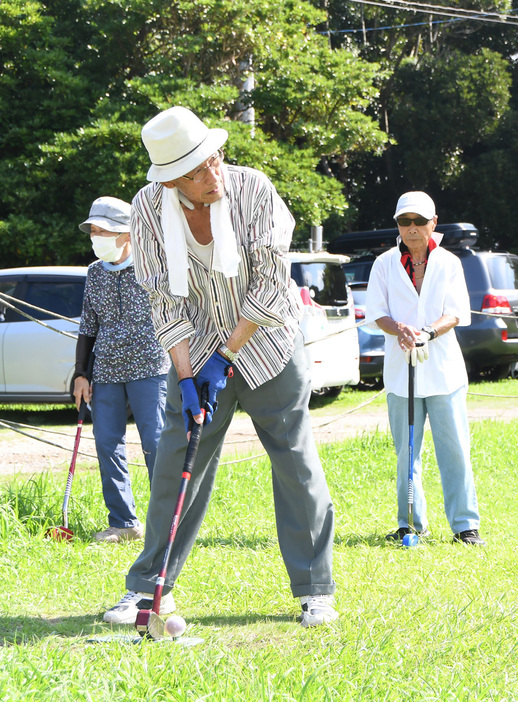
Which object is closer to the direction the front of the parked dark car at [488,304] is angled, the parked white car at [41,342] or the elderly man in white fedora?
the parked white car

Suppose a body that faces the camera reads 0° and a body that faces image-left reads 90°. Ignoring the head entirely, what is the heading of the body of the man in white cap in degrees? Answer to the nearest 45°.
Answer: approximately 0°

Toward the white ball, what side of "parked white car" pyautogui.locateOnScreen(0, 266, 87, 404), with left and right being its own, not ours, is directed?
left

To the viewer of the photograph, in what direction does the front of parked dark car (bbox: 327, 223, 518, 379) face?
facing away from the viewer and to the left of the viewer

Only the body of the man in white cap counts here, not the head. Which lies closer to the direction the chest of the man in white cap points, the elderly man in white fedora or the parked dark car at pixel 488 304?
the elderly man in white fedora

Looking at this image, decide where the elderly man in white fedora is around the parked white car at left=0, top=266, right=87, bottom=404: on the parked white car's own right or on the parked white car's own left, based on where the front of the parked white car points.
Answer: on the parked white car's own left

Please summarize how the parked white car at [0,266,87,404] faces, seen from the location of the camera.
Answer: facing to the left of the viewer

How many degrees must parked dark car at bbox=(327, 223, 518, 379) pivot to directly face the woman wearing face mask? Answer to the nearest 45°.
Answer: approximately 135° to its left

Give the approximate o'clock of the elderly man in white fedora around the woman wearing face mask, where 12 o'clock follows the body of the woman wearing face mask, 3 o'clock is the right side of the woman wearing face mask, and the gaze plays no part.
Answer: The elderly man in white fedora is roughly at 10 o'clock from the woman wearing face mask.

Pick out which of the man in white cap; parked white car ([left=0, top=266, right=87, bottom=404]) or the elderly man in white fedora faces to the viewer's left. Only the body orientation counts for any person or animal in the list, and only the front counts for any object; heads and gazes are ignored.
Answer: the parked white car
